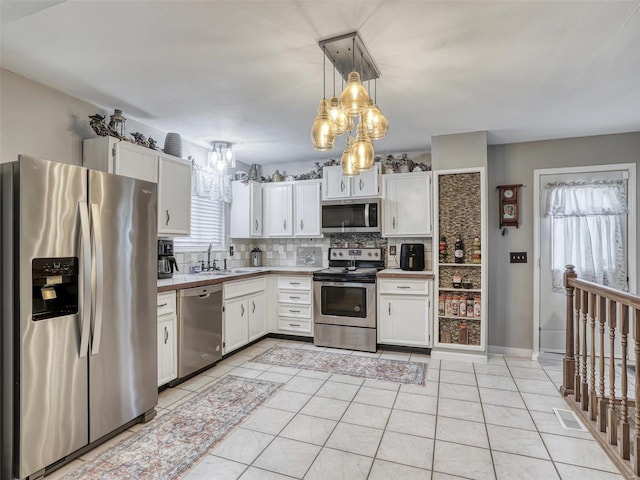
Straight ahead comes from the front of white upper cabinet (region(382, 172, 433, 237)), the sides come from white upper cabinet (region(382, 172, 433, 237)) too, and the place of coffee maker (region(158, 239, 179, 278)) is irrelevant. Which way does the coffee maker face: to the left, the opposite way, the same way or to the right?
to the left

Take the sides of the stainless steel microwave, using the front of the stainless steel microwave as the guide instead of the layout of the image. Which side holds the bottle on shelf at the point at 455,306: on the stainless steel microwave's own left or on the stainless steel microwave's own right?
on the stainless steel microwave's own left

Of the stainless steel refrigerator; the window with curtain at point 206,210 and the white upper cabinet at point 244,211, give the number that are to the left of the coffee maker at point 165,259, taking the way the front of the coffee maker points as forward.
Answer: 2

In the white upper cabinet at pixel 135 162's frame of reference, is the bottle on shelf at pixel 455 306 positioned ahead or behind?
ahead

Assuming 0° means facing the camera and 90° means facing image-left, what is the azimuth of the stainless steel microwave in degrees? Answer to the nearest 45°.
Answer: approximately 0°

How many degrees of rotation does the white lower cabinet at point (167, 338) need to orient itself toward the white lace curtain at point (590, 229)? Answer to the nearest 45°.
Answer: approximately 45° to its left

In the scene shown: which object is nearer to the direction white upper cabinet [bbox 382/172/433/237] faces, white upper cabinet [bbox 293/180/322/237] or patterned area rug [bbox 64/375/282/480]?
the patterned area rug

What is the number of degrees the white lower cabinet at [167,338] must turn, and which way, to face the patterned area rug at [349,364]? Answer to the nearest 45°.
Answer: approximately 45° to its left

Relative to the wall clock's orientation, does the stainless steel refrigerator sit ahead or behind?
ahead

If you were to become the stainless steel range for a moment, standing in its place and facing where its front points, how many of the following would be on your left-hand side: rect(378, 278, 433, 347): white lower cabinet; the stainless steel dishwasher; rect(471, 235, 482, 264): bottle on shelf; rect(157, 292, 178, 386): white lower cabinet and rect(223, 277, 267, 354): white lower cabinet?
2

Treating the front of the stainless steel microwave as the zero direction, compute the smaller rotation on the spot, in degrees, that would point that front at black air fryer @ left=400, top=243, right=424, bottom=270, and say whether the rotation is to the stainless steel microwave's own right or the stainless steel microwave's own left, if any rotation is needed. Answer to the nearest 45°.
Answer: approximately 90° to the stainless steel microwave's own left

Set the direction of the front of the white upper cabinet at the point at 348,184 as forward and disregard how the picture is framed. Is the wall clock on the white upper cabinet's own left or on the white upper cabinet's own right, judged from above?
on the white upper cabinet's own left

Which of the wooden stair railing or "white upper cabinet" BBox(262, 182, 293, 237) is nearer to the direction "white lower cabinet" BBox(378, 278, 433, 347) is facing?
the wooden stair railing
